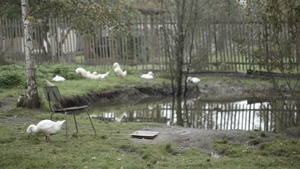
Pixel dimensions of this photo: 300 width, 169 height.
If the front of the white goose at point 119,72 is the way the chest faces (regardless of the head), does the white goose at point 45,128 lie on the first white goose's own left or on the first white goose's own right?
on the first white goose's own left

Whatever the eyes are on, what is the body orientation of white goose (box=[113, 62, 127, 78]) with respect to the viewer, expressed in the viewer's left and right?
facing to the left of the viewer

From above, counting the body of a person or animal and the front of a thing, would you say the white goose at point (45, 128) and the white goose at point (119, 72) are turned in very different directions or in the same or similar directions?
same or similar directions

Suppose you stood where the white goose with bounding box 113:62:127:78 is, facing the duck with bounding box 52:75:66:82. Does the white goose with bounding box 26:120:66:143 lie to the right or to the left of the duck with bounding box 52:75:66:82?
left

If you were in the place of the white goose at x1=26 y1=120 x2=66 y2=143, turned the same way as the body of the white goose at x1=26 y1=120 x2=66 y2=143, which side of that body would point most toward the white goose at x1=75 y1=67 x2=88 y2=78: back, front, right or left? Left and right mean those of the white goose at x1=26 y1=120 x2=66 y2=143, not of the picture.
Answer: right

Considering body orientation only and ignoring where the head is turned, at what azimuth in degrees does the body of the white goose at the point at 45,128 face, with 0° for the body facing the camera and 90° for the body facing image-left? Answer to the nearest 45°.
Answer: approximately 90°

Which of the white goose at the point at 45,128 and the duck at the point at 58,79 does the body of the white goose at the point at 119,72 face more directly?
the duck
